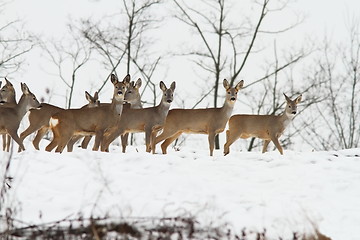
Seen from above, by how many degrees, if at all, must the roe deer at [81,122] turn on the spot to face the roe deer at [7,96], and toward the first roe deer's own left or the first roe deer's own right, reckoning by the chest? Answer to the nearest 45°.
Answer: approximately 135° to the first roe deer's own left

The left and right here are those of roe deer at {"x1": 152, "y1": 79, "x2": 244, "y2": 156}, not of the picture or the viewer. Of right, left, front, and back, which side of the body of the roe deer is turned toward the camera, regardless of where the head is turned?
right

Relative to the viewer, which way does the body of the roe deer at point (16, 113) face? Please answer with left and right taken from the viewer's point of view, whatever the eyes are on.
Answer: facing to the right of the viewer

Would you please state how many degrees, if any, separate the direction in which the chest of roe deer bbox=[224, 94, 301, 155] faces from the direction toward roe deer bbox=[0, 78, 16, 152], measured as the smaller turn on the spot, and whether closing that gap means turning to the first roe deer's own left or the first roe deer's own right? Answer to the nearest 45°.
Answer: approximately 180°

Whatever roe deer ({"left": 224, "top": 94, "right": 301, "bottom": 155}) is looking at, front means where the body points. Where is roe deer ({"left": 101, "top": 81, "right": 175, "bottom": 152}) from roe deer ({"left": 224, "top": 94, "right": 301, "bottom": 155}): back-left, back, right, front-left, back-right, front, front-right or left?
back-right

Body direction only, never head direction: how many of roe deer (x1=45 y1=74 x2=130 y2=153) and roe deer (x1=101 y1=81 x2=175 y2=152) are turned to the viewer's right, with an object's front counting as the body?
2

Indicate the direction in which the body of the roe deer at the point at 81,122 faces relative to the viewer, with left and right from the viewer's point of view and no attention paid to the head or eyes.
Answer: facing to the right of the viewer

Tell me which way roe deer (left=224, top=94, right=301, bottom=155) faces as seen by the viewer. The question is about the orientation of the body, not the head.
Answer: to the viewer's right

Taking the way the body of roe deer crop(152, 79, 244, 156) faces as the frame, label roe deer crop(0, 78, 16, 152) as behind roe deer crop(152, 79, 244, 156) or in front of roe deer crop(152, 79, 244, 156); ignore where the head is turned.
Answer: behind

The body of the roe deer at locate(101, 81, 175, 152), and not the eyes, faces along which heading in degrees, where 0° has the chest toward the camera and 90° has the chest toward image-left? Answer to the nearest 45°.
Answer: approximately 270°
